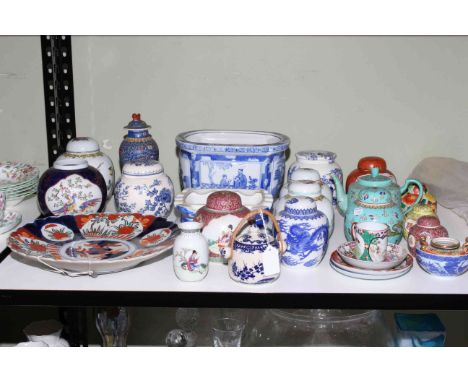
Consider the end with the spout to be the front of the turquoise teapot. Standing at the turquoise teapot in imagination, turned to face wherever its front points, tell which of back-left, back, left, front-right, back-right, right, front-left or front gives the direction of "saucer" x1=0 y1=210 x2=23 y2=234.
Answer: front

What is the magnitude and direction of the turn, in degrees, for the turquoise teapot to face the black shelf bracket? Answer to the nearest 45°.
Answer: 0° — it already faces it

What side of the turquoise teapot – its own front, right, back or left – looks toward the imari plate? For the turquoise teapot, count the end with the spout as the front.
front

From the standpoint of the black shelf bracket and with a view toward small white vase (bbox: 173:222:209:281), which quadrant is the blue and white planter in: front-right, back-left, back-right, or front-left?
front-left

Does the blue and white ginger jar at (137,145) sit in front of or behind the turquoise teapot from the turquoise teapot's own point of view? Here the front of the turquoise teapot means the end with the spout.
in front

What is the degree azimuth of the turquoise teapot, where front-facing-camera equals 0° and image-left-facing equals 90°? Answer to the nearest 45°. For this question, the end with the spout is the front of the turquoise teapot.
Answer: approximately 90°

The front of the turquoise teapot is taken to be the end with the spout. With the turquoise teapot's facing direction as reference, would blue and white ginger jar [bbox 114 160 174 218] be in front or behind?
in front

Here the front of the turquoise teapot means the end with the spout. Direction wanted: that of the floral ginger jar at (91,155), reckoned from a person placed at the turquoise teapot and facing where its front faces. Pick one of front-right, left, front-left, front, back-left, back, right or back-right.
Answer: front
